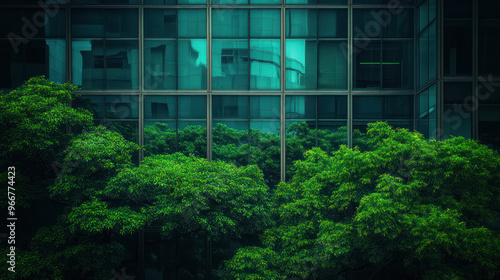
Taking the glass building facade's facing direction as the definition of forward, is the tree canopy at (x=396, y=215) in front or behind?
in front

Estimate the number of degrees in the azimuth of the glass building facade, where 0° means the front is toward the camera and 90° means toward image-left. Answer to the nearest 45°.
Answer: approximately 0°

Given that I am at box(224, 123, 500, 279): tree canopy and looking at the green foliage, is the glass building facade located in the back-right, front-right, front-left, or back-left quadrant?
front-right
